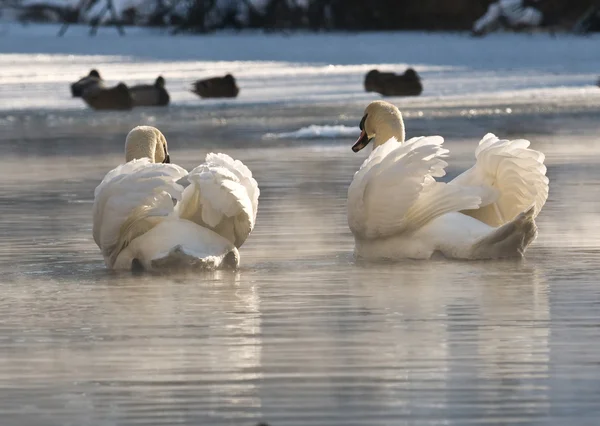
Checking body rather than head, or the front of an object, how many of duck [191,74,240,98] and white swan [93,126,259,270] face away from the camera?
1

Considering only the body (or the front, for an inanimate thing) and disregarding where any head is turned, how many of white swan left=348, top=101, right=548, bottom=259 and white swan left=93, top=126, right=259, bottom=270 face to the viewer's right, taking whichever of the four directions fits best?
0

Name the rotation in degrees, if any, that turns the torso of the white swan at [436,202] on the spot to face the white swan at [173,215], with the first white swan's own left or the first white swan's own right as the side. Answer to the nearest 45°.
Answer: approximately 45° to the first white swan's own left

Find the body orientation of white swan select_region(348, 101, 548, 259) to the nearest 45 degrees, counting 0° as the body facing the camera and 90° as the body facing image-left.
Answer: approximately 135°

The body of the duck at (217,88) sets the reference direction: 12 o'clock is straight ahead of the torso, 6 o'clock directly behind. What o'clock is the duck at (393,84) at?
the duck at (393,84) is roughly at 12 o'clock from the duck at (217,88).

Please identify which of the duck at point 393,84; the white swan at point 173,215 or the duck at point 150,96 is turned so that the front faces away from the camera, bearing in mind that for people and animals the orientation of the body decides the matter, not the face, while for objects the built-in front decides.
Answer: the white swan

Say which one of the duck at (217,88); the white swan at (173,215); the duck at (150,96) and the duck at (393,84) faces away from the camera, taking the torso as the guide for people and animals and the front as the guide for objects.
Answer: the white swan

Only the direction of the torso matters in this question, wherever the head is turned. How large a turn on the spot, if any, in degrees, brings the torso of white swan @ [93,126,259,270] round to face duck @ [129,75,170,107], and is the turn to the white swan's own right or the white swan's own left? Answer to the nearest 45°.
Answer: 0° — it already faces it

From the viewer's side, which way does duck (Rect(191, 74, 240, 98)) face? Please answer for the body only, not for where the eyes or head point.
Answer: to the viewer's right

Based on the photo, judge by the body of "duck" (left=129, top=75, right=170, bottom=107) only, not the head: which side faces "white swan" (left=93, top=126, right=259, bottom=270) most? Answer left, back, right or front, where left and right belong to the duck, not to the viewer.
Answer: right

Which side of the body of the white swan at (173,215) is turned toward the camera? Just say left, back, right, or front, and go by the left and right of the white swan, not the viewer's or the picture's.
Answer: back
